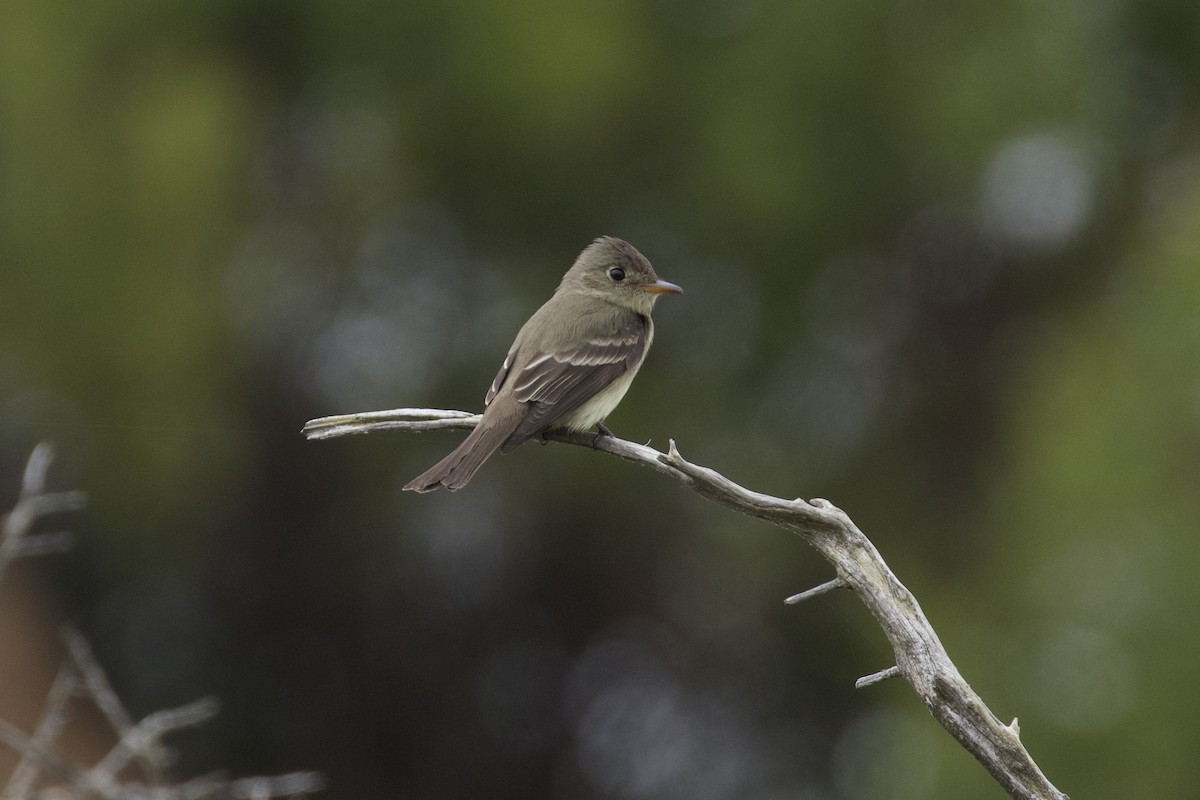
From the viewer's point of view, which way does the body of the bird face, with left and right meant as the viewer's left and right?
facing away from the viewer and to the right of the viewer
